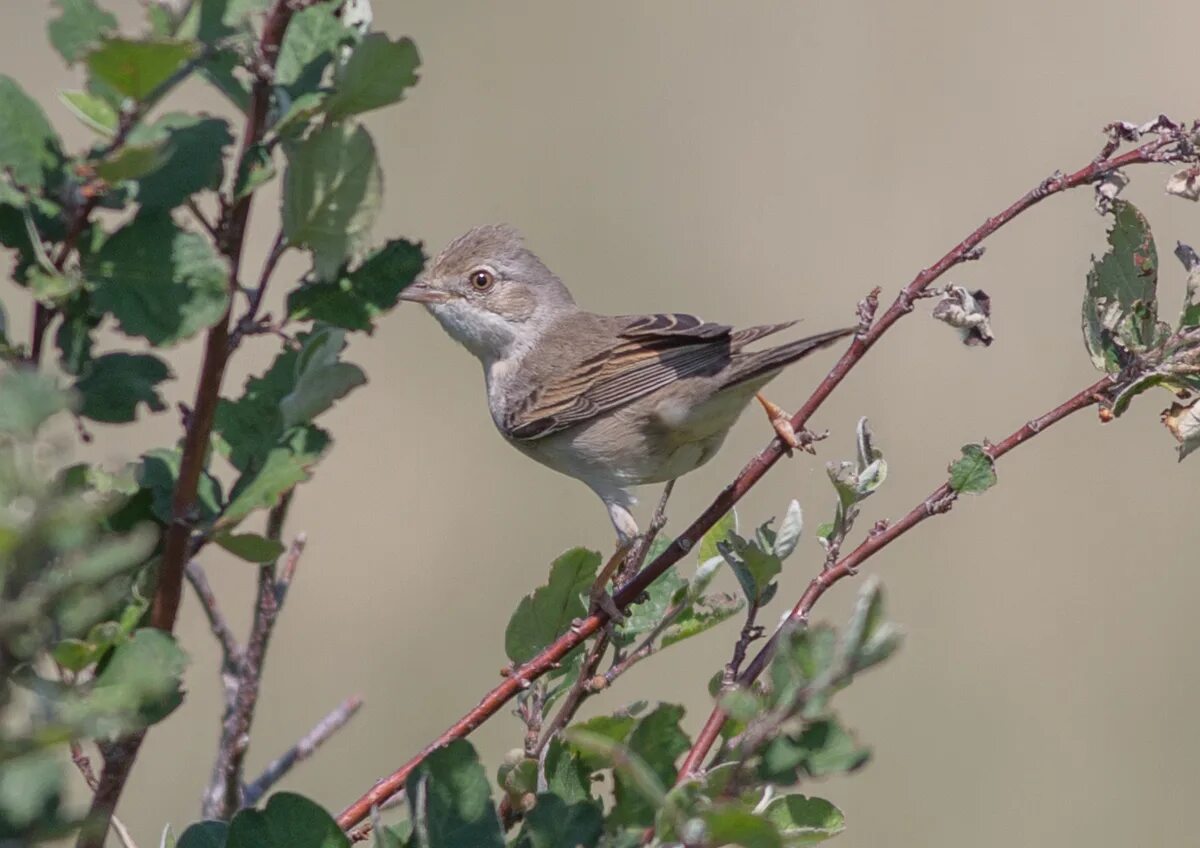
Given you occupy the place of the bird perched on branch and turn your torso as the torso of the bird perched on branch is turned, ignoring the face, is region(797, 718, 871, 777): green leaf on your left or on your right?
on your left

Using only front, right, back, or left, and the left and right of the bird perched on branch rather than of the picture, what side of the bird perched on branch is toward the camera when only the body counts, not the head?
left

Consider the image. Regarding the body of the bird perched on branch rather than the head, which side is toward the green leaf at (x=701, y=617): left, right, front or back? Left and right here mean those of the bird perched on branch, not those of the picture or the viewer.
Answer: back
